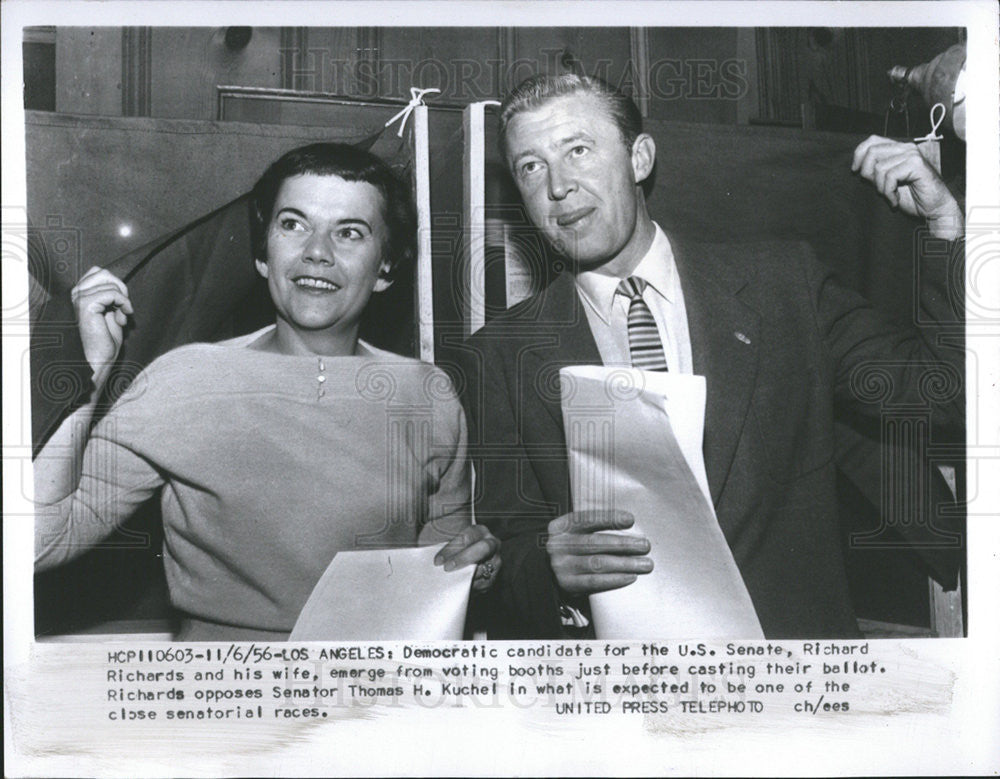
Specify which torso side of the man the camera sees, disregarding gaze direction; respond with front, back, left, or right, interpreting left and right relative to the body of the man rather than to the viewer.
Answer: front

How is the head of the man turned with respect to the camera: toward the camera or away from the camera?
toward the camera

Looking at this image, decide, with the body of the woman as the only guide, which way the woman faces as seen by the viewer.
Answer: toward the camera

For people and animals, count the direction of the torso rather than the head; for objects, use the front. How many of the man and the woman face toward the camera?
2

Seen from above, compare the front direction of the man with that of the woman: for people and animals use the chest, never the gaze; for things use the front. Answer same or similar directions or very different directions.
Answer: same or similar directions
